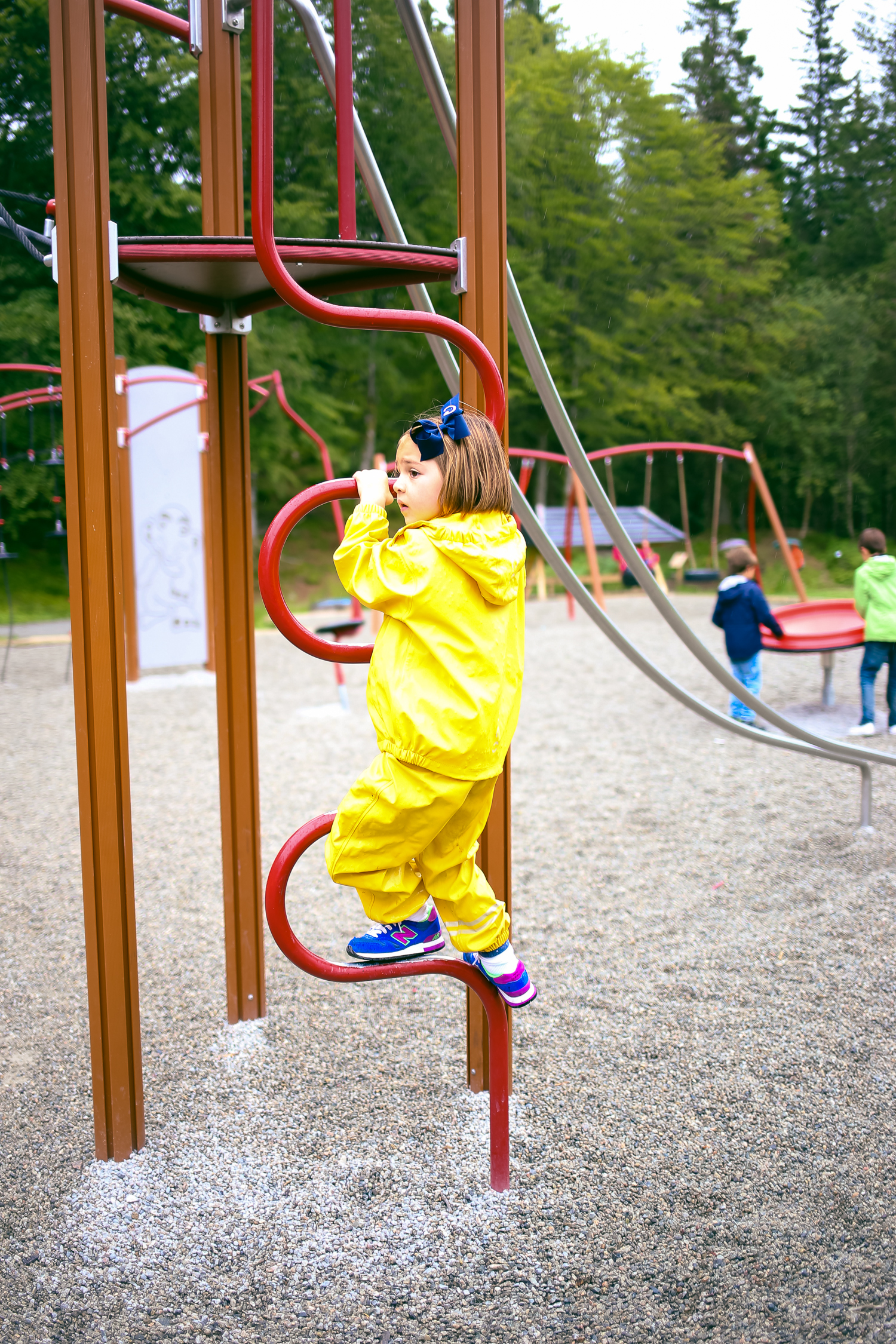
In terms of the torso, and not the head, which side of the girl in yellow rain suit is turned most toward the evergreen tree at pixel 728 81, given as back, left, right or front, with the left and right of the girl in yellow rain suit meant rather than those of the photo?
right

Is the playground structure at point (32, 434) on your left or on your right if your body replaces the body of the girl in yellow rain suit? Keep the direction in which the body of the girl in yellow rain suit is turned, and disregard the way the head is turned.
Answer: on your right

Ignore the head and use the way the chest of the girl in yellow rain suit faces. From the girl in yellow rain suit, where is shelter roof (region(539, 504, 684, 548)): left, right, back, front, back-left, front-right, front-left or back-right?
right

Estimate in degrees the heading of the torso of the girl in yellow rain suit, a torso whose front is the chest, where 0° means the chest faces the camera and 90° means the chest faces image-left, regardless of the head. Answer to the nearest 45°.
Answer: approximately 90°
